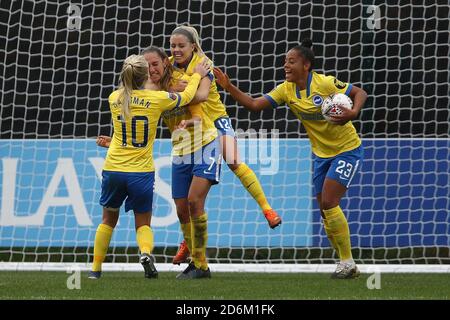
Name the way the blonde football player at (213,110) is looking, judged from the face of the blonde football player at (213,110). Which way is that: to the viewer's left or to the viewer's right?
to the viewer's left

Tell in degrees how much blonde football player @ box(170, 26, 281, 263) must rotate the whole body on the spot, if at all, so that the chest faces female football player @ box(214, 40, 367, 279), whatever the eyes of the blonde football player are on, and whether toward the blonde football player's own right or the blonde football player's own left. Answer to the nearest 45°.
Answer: approximately 135° to the blonde football player's own left

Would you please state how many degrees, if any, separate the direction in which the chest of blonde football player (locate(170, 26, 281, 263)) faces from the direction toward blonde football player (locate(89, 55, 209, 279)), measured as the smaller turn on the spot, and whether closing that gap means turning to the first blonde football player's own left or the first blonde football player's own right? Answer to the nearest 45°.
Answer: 0° — they already face them

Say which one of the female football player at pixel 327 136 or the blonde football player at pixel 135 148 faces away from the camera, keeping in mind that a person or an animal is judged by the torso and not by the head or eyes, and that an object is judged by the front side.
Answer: the blonde football player

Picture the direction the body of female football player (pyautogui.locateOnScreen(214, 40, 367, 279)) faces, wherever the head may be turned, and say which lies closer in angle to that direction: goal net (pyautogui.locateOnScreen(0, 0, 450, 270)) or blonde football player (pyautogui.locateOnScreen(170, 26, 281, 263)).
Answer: the blonde football player

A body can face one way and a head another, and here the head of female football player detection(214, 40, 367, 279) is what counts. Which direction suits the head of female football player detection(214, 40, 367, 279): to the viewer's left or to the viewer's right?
to the viewer's left

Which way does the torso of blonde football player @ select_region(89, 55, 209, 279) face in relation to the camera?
away from the camera

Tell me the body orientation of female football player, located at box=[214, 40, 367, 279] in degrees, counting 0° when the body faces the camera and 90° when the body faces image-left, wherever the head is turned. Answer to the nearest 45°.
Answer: approximately 45°

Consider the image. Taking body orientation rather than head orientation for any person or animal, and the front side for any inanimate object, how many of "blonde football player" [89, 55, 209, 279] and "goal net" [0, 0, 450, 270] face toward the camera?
1
